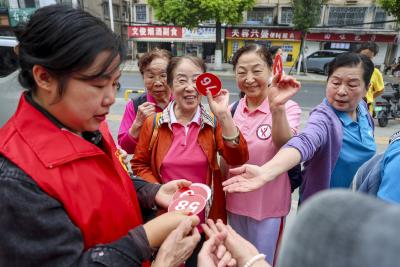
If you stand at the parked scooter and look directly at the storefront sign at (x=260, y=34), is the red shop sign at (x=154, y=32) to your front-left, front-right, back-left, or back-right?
front-left

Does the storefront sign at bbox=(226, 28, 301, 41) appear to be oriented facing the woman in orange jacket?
yes

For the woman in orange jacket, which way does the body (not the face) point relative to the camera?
toward the camera

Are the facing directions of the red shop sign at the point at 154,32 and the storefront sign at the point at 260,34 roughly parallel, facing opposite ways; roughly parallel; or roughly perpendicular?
roughly parallel

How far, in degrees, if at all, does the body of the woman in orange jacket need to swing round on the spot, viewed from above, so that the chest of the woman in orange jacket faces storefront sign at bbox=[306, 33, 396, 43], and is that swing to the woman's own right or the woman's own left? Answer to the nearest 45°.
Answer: approximately 135° to the woman's own left

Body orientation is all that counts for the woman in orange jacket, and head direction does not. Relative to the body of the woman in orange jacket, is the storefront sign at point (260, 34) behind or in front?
behind

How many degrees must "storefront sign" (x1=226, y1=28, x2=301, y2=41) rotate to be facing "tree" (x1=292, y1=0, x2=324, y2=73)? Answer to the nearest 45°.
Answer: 0° — it already faces it

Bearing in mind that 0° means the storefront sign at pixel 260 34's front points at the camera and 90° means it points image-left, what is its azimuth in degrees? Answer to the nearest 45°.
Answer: approximately 0°

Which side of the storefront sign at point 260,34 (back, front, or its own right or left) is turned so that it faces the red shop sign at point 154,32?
right

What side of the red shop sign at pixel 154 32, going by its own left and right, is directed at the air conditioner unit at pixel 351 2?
left

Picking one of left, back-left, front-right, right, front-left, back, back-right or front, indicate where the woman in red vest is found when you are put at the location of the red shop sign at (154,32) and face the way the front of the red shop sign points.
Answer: front

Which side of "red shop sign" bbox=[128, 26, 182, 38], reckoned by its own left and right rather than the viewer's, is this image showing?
front

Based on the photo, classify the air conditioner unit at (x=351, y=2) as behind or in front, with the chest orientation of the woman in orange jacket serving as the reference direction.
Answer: behind

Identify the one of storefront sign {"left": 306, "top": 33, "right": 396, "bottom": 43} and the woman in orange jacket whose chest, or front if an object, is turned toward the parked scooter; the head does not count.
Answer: the storefront sign
